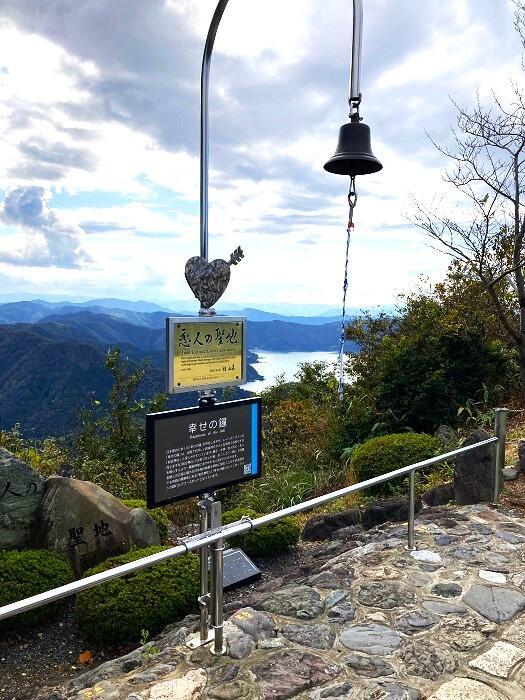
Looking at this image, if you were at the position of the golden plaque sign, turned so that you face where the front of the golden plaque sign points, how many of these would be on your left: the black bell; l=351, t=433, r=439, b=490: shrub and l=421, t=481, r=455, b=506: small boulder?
3

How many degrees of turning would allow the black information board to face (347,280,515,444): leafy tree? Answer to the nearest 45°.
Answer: approximately 90° to its left

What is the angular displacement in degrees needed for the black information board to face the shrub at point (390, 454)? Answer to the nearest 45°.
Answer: approximately 90° to its left

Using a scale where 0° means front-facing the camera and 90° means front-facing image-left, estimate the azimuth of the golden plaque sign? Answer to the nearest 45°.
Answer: approximately 315°

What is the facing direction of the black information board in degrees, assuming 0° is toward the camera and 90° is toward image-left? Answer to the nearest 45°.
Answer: approximately 315°

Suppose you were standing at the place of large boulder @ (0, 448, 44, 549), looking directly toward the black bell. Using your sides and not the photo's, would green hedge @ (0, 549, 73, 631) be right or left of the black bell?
right
